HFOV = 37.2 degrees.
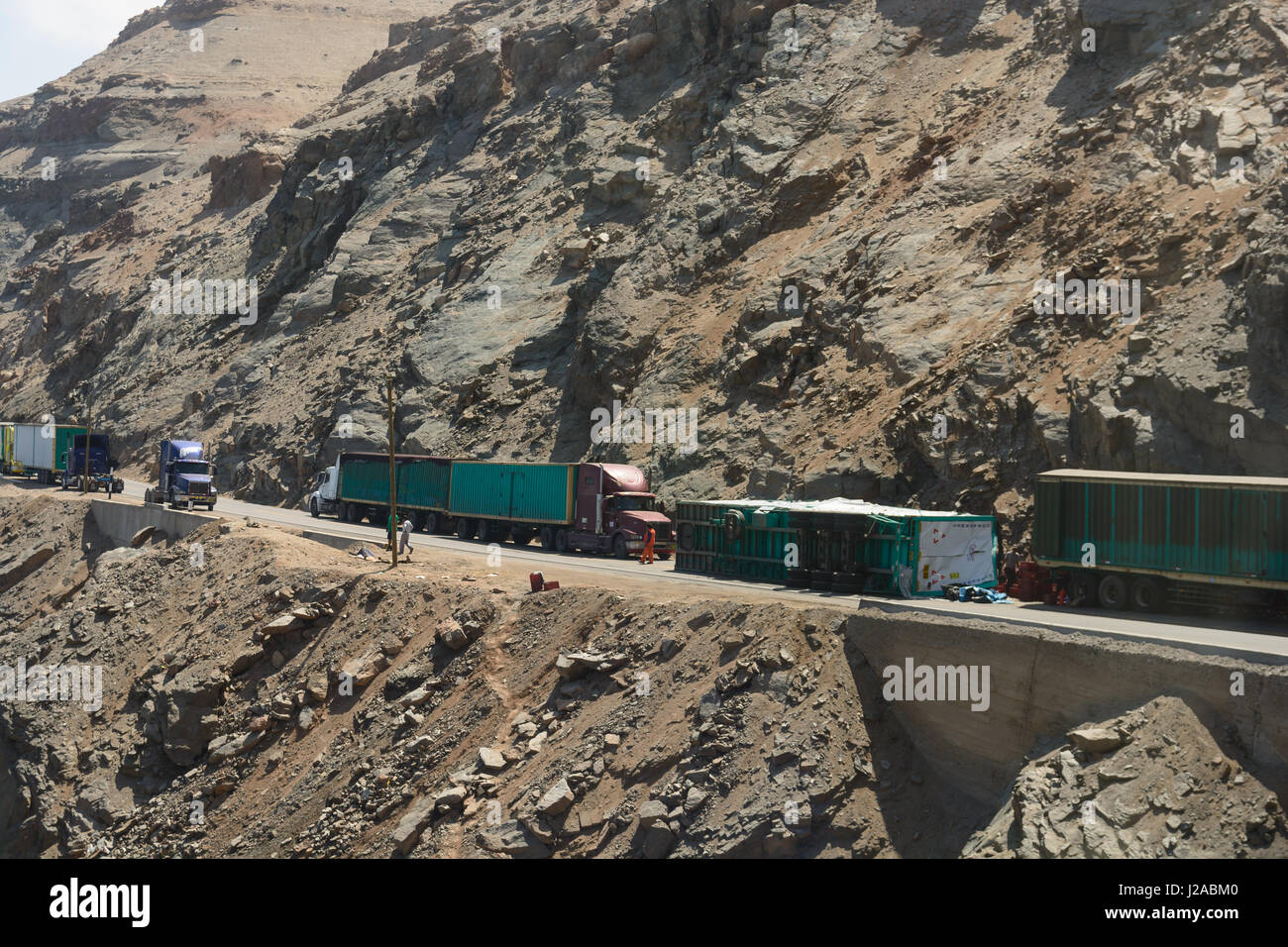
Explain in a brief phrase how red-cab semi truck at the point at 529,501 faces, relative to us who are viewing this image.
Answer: facing the viewer and to the right of the viewer

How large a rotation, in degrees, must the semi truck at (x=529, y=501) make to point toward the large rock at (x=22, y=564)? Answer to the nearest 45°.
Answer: approximately 180°

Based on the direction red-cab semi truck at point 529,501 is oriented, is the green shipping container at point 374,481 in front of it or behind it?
behind

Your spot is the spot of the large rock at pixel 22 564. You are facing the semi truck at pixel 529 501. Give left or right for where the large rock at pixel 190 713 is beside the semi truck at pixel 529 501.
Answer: right

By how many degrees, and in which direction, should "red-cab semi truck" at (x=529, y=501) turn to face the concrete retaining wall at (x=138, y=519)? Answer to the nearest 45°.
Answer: approximately 180°

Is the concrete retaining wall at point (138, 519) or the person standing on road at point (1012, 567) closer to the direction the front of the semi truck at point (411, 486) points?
the concrete retaining wall

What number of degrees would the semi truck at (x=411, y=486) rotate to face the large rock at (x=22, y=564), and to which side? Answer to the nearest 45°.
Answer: approximately 45° to its left

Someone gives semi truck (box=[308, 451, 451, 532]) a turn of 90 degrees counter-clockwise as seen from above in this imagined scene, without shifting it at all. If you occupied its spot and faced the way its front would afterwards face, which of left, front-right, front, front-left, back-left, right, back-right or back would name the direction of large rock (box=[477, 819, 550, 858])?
front-left

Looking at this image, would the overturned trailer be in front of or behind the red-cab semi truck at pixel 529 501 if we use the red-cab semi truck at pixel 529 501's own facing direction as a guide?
in front

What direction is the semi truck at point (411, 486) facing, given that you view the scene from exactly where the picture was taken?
facing away from the viewer and to the left of the viewer

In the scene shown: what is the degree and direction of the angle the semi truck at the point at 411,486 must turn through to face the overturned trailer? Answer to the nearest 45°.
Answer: approximately 135° to its left
